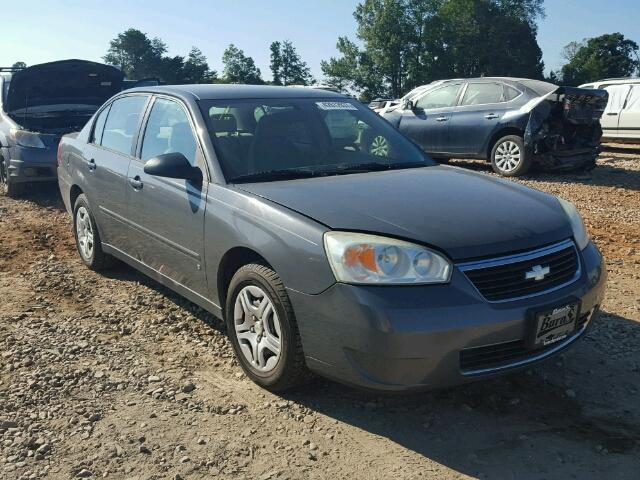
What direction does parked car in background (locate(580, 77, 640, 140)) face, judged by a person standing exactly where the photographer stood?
facing to the left of the viewer

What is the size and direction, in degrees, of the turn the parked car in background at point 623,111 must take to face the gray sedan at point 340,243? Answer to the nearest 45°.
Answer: approximately 90° to its left

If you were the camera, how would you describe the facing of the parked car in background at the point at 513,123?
facing away from the viewer and to the left of the viewer

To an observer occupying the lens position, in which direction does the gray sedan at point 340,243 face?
facing the viewer and to the right of the viewer

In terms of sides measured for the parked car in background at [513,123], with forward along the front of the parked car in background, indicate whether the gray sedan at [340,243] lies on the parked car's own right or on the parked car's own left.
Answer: on the parked car's own left

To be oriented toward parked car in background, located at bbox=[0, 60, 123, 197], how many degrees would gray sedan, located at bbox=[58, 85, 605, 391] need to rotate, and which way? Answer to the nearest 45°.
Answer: approximately 180°

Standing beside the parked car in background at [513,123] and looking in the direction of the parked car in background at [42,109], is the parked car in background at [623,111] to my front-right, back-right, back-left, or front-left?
back-right

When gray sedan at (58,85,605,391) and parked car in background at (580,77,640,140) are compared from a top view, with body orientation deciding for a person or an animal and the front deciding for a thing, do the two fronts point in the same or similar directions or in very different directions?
very different directions

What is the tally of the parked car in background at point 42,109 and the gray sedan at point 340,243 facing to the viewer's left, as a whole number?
0

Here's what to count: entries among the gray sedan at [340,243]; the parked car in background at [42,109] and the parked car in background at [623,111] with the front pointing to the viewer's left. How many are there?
1
